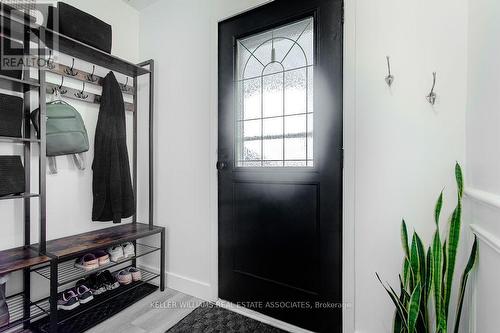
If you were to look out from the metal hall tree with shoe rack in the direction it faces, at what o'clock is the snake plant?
The snake plant is roughly at 12 o'clock from the metal hall tree with shoe rack.

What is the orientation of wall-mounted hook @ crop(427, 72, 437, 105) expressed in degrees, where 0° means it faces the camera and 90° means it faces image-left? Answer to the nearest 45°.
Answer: approximately 45°

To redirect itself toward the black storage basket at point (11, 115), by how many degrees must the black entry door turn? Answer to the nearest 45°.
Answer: approximately 45° to its right

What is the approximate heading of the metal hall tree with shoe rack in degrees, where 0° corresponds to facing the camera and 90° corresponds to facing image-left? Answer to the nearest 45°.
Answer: approximately 315°

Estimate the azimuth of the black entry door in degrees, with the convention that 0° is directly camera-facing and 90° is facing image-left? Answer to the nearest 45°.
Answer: approximately 45°

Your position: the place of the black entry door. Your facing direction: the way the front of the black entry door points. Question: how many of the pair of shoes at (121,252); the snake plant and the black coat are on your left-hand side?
1

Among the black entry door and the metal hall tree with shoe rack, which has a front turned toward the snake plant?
the metal hall tree with shoe rack

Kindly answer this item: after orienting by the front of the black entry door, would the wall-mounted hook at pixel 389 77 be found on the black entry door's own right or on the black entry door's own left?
on the black entry door's own left

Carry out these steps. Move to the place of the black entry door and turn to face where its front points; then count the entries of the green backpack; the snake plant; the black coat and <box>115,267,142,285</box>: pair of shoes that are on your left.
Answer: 1

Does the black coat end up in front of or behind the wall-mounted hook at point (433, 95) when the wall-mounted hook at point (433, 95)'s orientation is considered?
in front

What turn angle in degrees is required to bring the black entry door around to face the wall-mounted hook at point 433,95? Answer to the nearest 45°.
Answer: approximately 90° to its left

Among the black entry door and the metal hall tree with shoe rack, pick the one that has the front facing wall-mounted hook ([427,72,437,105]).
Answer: the metal hall tree with shoe rack

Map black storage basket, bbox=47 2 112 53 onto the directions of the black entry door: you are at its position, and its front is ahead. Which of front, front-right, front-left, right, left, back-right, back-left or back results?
front-right
